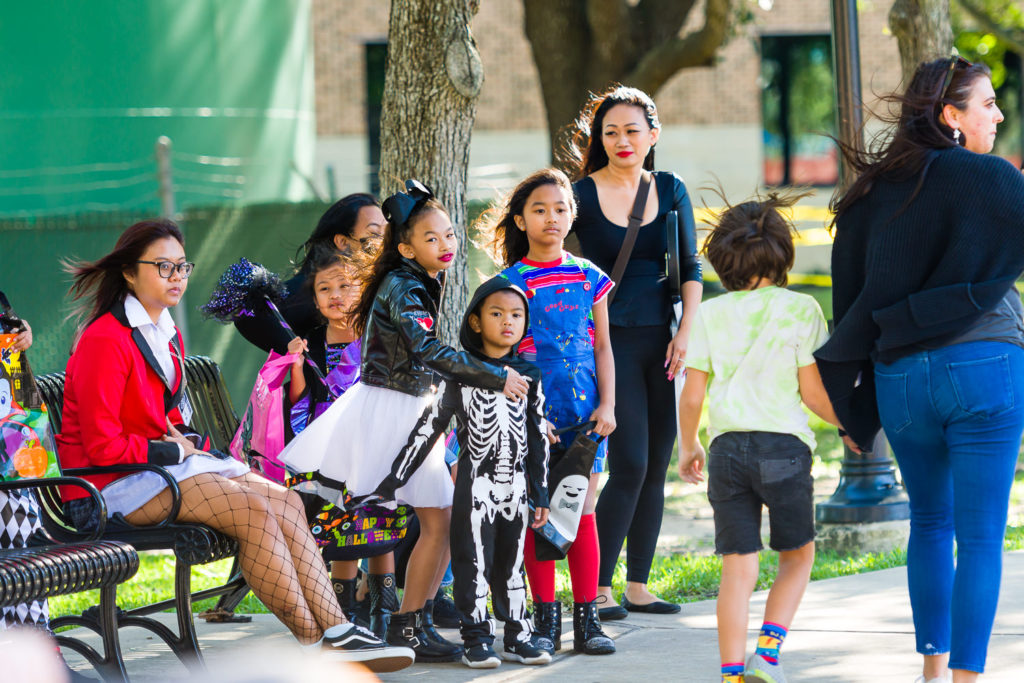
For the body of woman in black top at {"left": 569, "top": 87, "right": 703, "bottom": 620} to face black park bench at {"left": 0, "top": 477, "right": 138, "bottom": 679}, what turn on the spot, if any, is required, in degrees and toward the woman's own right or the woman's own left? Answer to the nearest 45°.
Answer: approximately 45° to the woman's own right

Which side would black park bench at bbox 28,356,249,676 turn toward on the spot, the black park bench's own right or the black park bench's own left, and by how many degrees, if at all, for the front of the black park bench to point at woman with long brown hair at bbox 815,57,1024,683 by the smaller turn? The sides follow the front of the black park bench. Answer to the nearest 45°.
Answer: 0° — it already faces them

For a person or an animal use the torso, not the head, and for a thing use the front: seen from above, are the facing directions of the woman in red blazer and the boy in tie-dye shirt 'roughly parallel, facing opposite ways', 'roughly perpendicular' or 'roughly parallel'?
roughly perpendicular

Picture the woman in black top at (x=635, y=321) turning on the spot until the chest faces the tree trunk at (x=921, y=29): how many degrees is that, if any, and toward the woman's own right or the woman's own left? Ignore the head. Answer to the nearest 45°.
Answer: approximately 135° to the woman's own left

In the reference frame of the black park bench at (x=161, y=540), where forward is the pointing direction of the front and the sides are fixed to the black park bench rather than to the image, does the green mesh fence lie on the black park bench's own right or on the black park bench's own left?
on the black park bench's own left

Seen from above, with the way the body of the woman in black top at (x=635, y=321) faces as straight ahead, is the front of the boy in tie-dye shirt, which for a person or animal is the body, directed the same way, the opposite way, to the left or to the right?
the opposite way

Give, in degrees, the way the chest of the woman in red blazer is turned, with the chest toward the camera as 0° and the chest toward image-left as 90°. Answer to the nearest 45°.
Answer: approximately 315°

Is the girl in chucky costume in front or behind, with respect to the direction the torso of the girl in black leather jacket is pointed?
in front

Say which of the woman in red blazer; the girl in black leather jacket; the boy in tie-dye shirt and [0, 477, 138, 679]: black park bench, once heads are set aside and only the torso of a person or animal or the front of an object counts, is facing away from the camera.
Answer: the boy in tie-dye shirt

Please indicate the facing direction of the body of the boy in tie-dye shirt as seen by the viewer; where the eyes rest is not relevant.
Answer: away from the camera

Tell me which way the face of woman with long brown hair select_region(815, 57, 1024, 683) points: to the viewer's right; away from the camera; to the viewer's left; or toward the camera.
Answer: to the viewer's right
